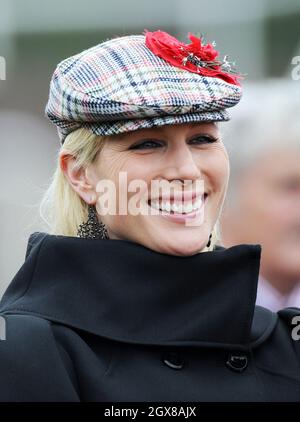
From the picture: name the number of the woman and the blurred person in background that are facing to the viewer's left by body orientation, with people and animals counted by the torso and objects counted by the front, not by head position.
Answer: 0

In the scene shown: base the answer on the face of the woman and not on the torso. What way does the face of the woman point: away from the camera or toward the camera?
toward the camera

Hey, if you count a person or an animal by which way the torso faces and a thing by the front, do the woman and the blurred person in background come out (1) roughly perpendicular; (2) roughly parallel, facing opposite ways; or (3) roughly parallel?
roughly parallel

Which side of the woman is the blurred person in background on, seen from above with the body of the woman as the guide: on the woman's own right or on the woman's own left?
on the woman's own left

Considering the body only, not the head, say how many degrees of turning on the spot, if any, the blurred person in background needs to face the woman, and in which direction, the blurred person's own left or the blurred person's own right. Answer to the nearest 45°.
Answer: approximately 45° to the blurred person's own right
